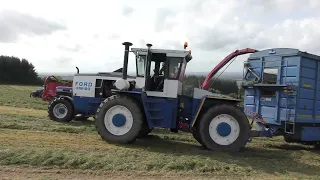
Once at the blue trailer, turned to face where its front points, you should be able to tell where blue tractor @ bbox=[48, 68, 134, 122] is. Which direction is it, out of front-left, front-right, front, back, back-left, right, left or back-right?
front-right

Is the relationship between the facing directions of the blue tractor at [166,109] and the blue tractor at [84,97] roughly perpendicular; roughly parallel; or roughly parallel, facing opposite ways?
roughly parallel

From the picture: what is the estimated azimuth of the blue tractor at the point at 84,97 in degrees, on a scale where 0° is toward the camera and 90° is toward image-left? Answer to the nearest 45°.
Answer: approximately 90°

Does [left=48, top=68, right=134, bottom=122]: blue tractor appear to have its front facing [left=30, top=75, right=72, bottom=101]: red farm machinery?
no

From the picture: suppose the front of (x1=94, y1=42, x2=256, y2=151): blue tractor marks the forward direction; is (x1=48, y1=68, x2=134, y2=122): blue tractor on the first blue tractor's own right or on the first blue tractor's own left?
on the first blue tractor's own right

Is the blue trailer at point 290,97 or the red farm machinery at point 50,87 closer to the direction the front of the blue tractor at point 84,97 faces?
the red farm machinery

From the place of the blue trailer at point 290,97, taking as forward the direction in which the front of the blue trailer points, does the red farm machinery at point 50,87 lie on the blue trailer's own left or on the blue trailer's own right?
on the blue trailer's own right

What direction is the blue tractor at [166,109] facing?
to the viewer's left

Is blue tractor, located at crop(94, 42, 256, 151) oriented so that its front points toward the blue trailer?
no

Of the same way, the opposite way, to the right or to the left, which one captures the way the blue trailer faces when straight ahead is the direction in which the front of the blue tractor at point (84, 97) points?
the same way

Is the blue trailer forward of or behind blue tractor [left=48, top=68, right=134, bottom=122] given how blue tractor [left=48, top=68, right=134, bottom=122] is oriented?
behind

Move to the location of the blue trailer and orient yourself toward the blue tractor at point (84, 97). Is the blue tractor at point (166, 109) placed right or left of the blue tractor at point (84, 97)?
left

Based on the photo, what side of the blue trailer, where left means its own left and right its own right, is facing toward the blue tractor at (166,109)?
front

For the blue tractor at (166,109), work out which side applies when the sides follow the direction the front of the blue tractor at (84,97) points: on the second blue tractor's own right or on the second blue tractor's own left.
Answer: on the second blue tractor's own left

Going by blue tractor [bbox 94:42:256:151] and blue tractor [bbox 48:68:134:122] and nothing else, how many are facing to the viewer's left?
2
